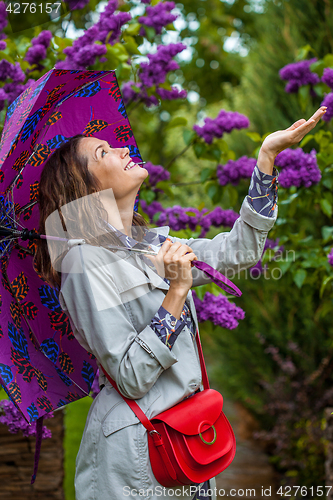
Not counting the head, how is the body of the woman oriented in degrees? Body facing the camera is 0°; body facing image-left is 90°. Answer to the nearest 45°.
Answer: approximately 270°

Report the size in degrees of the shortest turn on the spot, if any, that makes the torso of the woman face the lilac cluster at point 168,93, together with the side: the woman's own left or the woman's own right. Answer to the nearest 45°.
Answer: approximately 90° to the woman's own left

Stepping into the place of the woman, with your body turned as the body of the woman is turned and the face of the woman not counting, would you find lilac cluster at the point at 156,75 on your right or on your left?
on your left
